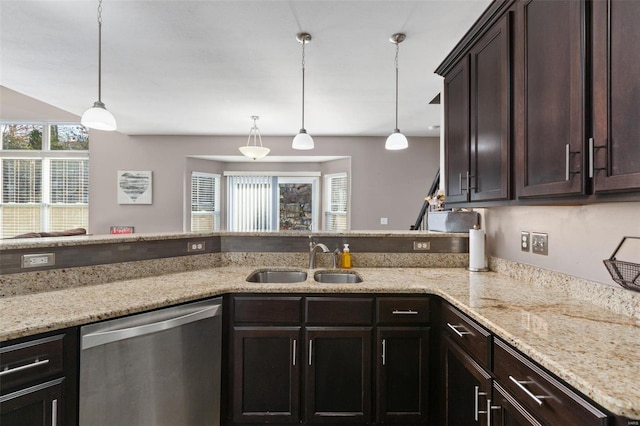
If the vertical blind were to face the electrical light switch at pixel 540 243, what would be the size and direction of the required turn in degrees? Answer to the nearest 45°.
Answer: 0° — it already faces it

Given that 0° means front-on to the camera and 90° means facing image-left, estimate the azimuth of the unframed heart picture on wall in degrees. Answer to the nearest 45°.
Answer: approximately 0°

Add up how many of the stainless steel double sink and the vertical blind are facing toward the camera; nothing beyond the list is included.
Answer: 2

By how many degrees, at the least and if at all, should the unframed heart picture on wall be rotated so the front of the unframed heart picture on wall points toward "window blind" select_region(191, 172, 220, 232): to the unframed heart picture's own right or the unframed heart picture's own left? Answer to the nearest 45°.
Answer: approximately 90° to the unframed heart picture's own left

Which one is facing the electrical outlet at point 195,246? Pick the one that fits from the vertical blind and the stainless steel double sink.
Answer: the vertical blind

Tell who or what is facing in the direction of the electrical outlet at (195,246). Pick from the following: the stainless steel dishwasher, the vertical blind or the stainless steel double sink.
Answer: the vertical blind

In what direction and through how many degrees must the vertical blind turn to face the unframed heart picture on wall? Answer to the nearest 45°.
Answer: approximately 90° to its right

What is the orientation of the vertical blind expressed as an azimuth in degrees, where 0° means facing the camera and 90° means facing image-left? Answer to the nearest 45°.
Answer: approximately 0°

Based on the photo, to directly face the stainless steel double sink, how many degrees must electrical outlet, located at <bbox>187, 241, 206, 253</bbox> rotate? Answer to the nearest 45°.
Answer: approximately 45° to its left

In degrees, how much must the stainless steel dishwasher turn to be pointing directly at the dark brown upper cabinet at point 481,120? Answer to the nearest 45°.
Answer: approximately 45° to its left

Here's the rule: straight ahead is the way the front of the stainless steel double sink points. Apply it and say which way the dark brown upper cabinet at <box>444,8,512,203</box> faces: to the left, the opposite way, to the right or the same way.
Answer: to the right

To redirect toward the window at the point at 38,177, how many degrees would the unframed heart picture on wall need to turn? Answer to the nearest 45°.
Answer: approximately 135° to its right

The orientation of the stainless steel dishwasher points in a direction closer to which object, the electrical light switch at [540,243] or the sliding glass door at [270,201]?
the electrical light switch

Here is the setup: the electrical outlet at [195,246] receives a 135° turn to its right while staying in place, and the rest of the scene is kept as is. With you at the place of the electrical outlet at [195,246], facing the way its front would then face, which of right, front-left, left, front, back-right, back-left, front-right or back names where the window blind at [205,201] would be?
right
